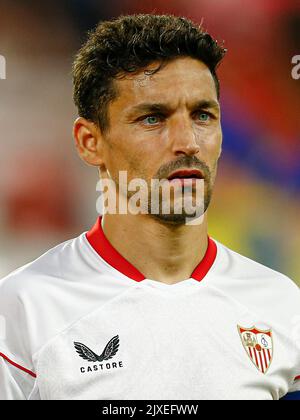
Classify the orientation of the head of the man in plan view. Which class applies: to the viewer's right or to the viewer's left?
to the viewer's right

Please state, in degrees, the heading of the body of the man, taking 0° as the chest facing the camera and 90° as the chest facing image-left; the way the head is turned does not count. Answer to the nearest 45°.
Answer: approximately 315°
